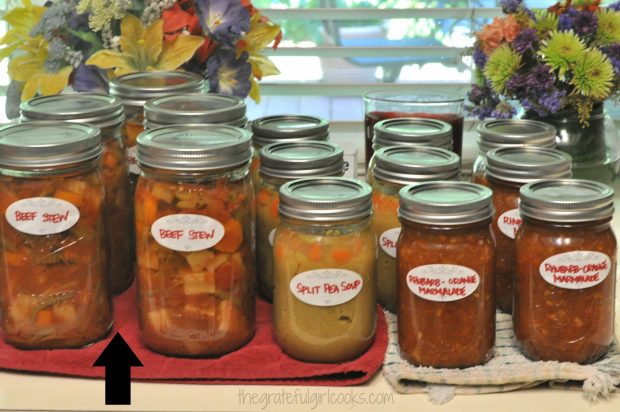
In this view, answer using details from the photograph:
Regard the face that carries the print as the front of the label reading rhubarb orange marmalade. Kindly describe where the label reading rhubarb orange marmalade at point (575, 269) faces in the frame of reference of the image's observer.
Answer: facing the viewer

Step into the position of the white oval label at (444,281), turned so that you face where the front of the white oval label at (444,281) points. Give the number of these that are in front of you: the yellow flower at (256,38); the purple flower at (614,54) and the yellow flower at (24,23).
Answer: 0

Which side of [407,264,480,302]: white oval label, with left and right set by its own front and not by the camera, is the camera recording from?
front

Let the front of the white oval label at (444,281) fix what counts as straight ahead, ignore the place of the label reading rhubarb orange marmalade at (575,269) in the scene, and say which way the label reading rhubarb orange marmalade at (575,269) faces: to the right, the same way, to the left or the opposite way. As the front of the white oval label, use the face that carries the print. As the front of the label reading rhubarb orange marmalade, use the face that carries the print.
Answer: the same way

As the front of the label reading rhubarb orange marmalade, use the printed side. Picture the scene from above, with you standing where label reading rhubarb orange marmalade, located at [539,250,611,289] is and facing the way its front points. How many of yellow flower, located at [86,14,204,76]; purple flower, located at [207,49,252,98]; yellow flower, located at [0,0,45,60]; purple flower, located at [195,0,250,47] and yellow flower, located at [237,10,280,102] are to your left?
0

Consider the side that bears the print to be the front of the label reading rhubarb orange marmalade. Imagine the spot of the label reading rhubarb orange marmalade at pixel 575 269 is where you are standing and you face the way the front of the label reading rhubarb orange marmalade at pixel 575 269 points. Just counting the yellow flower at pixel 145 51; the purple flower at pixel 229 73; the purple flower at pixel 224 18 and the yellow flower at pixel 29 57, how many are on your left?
0

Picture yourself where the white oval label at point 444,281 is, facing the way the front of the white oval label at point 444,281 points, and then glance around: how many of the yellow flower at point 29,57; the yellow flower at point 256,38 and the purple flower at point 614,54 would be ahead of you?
0

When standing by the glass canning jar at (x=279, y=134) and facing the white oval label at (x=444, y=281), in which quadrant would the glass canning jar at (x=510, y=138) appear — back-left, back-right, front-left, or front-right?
front-left

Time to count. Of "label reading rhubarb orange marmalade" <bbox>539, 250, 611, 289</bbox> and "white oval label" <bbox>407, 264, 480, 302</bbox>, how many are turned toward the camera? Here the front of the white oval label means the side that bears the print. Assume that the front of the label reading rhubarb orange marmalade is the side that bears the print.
2

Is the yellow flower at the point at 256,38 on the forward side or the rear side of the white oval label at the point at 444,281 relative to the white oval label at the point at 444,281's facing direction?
on the rear side
